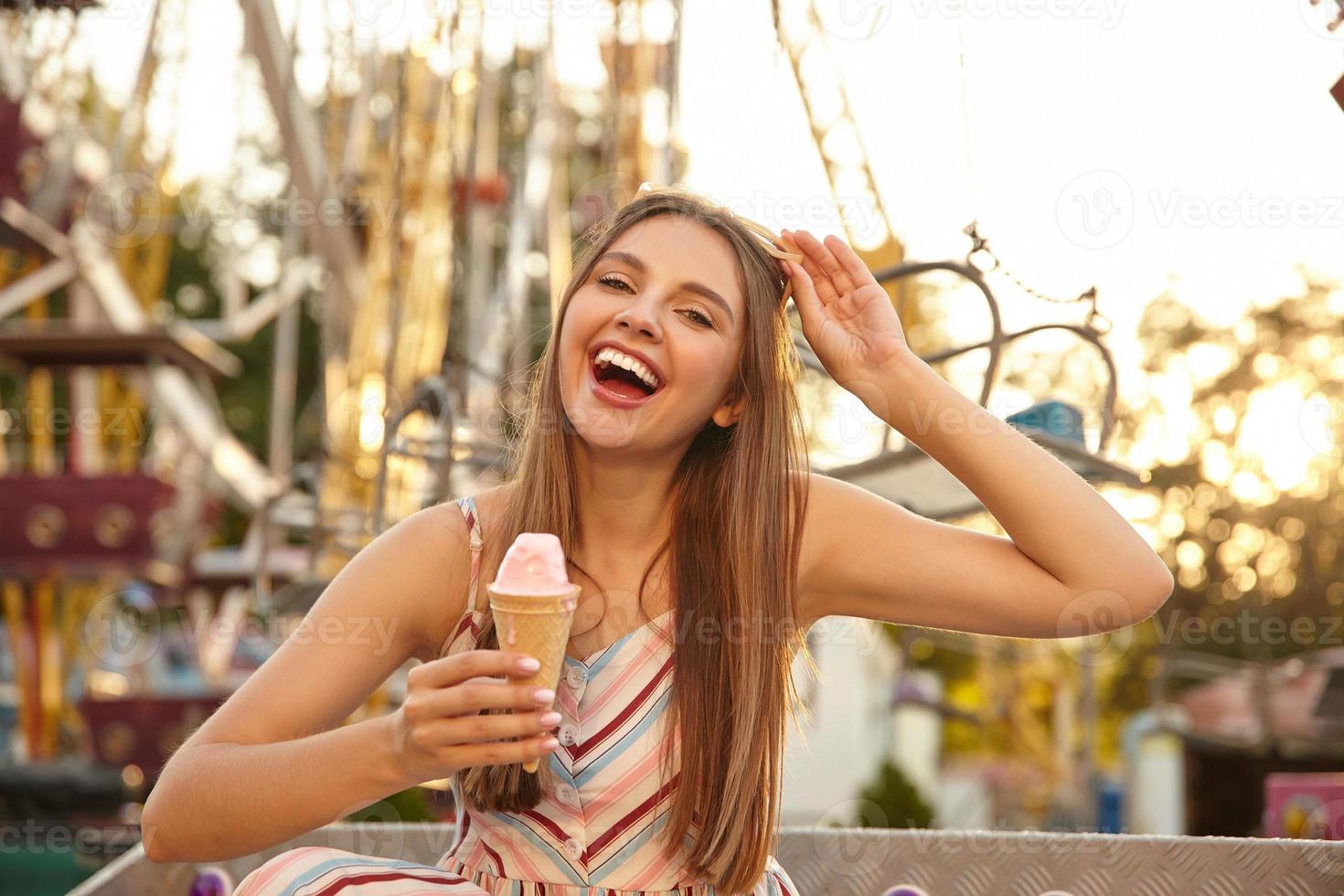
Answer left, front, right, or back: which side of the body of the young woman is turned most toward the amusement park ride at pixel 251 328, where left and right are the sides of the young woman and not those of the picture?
back

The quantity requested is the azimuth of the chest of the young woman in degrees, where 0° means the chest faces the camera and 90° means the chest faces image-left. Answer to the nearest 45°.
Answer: approximately 0°
